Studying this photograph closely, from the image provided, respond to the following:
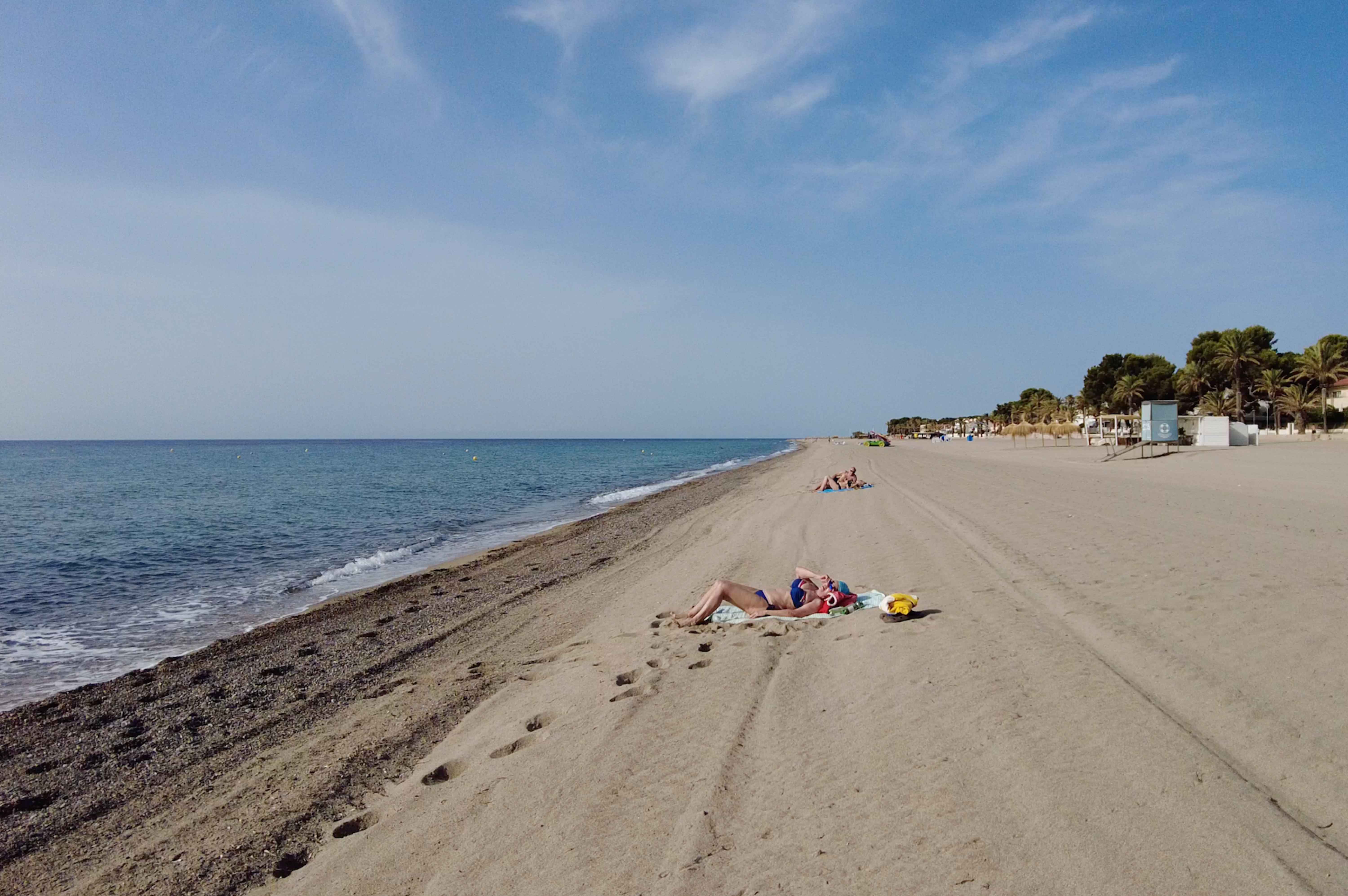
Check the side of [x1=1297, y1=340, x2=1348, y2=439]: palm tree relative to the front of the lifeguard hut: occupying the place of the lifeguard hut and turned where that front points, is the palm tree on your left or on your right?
on your right

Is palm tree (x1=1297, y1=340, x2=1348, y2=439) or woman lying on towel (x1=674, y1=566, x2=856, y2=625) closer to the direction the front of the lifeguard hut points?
the woman lying on towel

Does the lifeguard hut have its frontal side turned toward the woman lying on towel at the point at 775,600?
no

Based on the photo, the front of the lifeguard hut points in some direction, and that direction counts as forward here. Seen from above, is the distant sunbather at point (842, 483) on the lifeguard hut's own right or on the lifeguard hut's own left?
on the lifeguard hut's own left

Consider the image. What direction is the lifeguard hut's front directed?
to the viewer's left

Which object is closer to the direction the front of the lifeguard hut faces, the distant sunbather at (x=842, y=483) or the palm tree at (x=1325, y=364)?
the distant sunbather

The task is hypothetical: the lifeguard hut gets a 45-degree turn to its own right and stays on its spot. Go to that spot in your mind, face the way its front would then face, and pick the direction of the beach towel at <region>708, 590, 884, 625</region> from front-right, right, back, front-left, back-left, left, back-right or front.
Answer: back-left
